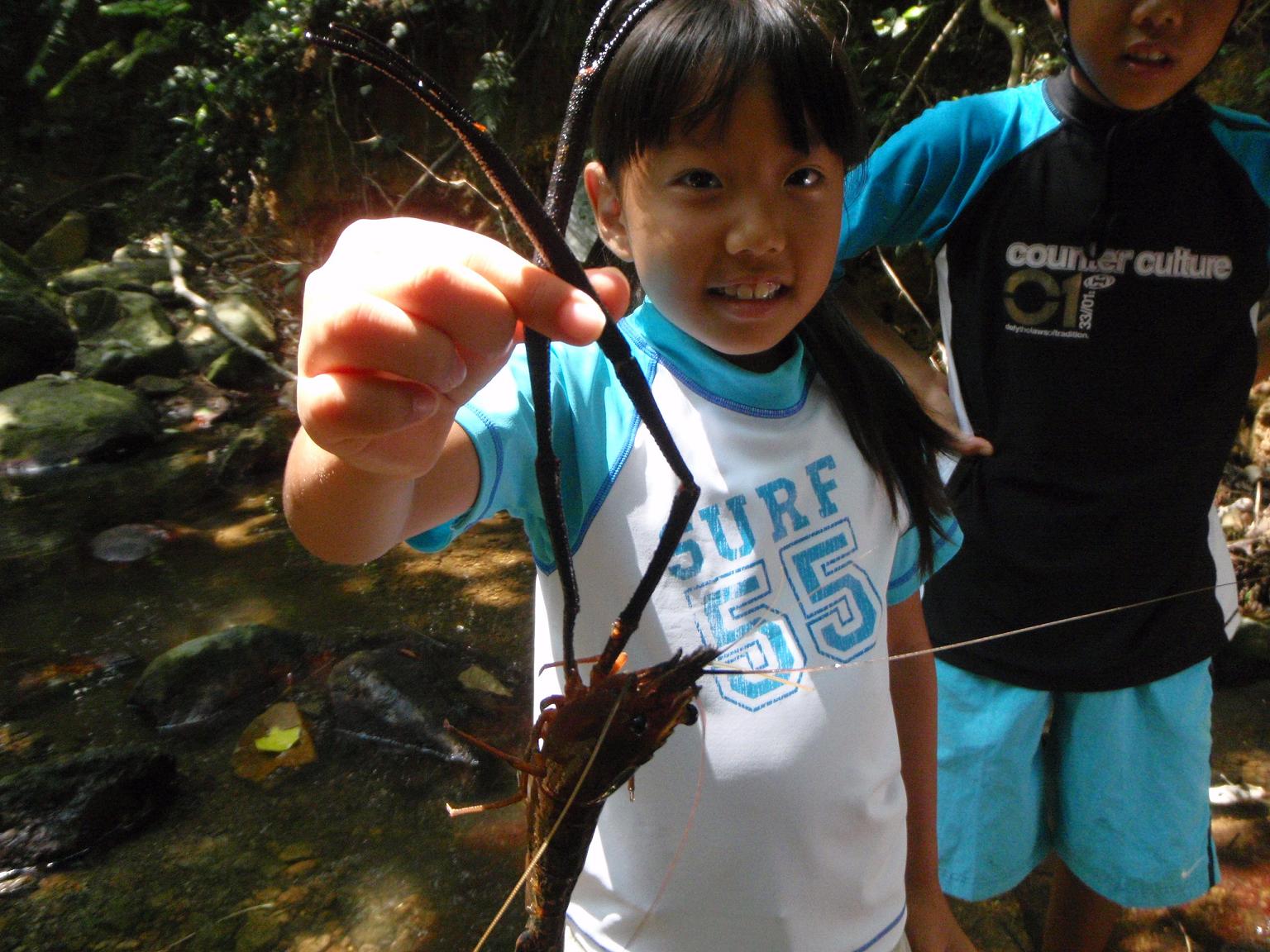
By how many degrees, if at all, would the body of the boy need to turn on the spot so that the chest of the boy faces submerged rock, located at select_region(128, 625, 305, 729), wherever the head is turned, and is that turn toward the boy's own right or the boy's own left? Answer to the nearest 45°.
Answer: approximately 90° to the boy's own right

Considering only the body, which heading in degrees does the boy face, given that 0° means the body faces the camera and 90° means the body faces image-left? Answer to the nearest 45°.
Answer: approximately 0°

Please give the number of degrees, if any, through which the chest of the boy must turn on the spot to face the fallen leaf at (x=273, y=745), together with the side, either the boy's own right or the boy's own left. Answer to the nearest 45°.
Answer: approximately 90° to the boy's own right

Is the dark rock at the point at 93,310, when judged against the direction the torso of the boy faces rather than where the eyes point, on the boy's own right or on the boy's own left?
on the boy's own right

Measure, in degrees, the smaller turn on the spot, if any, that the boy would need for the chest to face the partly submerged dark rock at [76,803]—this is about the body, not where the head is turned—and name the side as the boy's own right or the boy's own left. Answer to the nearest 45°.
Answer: approximately 90° to the boy's own right
